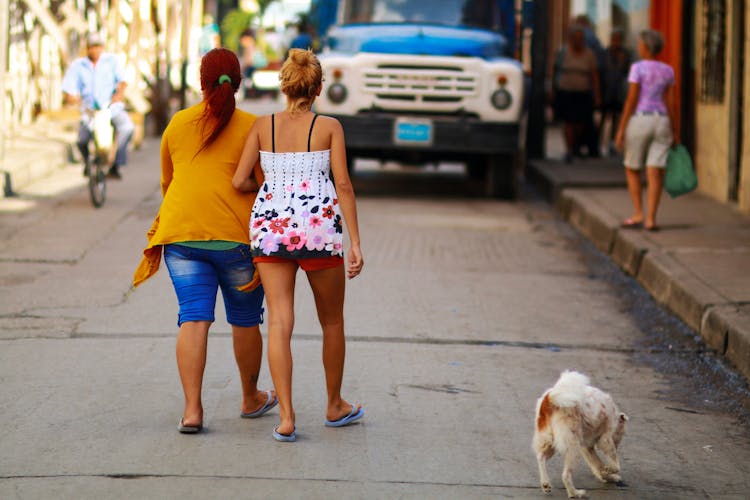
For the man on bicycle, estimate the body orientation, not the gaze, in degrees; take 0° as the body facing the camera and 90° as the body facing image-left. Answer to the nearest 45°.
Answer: approximately 0°

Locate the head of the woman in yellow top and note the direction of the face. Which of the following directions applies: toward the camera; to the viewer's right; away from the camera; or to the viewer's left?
away from the camera

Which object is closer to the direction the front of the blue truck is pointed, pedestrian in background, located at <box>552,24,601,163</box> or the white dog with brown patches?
the white dog with brown patches

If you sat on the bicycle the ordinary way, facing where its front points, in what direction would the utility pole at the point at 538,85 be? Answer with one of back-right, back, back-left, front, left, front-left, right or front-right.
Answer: back-left

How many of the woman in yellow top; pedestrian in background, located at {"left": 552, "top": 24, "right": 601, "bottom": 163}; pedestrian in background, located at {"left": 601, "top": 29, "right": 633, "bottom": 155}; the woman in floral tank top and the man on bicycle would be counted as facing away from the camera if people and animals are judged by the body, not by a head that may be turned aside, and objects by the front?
2

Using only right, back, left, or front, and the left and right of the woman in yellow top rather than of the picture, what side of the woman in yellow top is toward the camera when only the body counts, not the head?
back

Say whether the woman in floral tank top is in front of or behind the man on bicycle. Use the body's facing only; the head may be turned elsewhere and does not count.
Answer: in front

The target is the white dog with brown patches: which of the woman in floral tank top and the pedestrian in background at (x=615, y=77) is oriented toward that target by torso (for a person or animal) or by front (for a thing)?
the pedestrian in background

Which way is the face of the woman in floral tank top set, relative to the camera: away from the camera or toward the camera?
away from the camera

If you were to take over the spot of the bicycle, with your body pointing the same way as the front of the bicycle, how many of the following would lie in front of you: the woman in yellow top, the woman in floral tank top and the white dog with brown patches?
3

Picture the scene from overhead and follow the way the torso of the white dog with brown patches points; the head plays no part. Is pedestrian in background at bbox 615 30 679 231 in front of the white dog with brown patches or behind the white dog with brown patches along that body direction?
in front

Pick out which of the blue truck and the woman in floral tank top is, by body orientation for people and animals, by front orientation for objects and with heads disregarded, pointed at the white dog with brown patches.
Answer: the blue truck

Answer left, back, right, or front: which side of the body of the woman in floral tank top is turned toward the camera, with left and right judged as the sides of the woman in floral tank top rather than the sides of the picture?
back

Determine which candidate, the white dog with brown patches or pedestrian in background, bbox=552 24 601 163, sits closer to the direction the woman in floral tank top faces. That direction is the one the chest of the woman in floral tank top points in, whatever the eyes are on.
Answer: the pedestrian in background

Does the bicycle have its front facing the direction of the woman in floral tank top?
yes

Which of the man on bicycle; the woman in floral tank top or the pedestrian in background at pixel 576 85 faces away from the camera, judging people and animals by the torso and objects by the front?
the woman in floral tank top

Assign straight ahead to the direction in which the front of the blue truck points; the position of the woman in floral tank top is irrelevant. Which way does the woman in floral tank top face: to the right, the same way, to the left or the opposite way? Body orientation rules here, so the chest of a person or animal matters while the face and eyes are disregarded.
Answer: the opposite way
